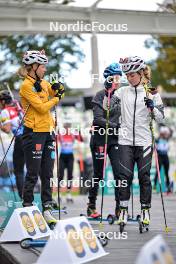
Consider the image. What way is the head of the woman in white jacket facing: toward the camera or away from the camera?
toward the camera

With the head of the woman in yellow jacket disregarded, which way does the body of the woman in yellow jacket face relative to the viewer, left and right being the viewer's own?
facing the viewer and to the right of the viewer

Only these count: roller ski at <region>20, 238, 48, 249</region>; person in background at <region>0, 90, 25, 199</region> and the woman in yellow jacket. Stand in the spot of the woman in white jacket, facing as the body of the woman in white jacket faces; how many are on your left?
0

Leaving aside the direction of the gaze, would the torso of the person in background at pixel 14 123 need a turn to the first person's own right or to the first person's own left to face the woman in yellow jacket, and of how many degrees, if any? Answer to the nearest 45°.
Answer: approximately 90° to the first person's own left

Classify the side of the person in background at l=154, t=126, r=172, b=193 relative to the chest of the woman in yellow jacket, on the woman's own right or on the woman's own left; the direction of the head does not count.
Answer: on the woman's own left

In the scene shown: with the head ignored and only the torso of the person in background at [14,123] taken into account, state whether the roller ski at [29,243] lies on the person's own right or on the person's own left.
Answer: on the person's own left

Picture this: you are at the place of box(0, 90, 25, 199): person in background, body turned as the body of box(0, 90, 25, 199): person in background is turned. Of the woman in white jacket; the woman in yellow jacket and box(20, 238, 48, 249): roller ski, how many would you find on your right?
0

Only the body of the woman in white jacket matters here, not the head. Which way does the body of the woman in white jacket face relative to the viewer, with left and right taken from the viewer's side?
facing the viewer

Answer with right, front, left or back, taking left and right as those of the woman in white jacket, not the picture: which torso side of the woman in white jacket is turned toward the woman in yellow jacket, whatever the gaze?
right

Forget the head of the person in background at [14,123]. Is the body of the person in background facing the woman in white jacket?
no
